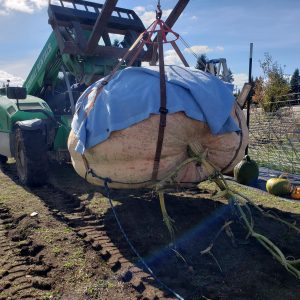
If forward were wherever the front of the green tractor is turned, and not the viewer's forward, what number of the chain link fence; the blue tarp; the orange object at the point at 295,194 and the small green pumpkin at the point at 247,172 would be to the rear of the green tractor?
0

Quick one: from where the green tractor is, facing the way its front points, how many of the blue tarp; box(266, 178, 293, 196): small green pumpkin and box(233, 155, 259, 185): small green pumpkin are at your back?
0

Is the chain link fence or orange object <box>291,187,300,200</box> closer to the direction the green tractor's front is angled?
the orange object

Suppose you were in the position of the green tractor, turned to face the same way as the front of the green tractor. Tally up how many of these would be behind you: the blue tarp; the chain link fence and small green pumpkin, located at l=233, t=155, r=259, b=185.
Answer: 0

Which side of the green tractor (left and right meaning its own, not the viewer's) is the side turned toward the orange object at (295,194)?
front

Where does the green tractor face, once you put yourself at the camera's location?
facing the viewer and to the right of the viewer

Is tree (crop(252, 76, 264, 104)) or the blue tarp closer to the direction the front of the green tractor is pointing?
the blue tarp

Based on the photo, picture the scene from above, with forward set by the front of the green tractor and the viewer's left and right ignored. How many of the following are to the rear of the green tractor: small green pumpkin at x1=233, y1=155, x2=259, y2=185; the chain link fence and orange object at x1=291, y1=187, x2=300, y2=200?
0

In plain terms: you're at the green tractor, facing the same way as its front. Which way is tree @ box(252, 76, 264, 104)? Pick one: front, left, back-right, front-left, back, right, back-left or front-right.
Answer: left

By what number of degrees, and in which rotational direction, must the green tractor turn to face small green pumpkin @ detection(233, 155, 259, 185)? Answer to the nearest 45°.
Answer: approximately 45° to its left

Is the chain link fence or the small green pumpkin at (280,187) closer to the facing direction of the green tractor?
the small green pumpkin

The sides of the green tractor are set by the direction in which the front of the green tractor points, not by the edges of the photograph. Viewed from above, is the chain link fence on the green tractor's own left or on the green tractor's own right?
on the green tractor's own left

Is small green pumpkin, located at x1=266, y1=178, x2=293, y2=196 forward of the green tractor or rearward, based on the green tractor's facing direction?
forward

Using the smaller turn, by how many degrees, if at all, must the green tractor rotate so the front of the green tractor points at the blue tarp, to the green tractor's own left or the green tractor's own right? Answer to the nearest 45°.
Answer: approximately 45° to the green tractor's own right
